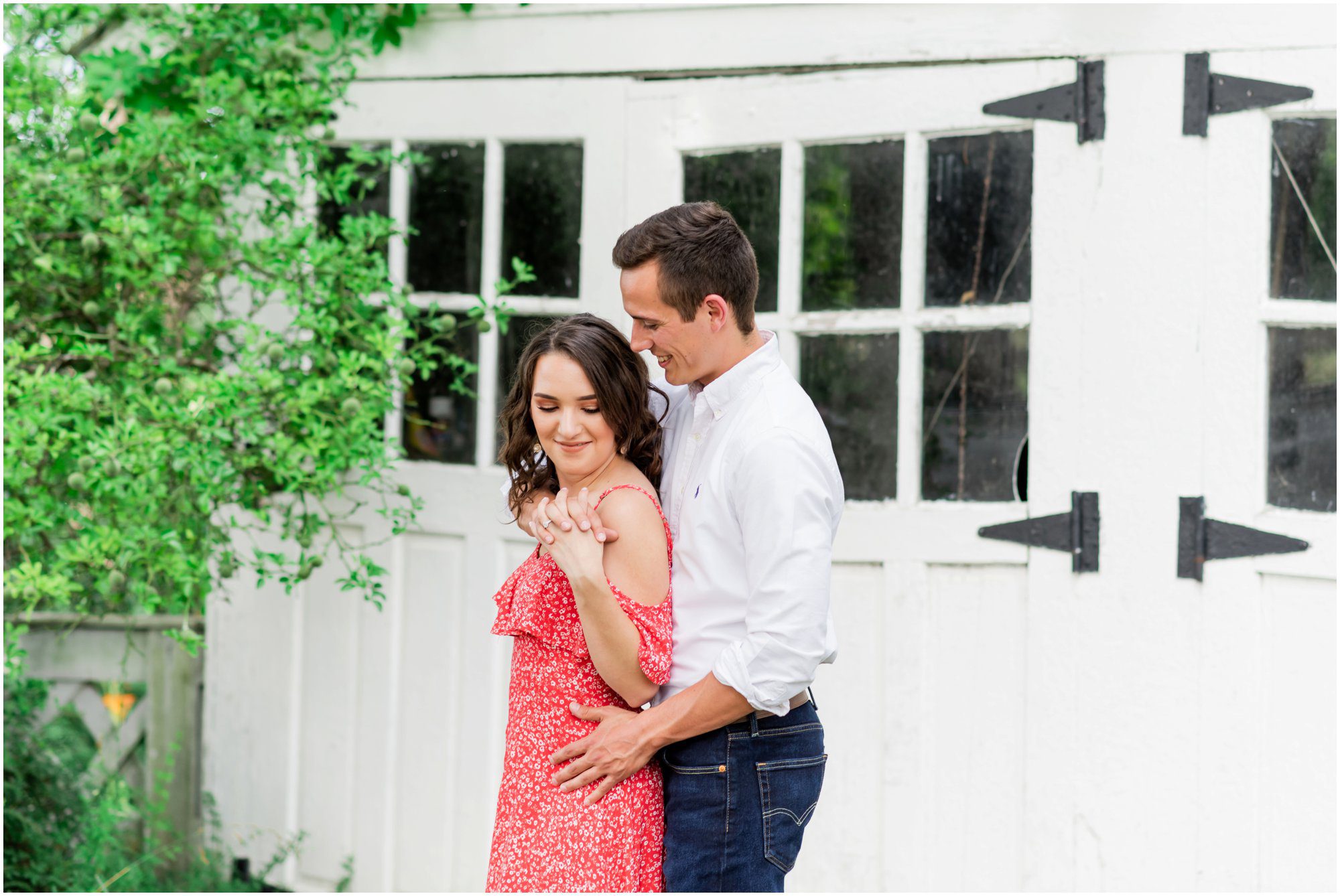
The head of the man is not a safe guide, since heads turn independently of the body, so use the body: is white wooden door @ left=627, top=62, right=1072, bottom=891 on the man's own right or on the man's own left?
on the man's own right

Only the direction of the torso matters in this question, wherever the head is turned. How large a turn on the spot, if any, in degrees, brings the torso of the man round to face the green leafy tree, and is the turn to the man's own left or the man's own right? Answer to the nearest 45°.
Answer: approximately 45° to the man's own right

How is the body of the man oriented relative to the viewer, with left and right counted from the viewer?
facing to the left of the viewer

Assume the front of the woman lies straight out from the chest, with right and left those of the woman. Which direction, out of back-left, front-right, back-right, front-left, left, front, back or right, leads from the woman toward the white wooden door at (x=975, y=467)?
back

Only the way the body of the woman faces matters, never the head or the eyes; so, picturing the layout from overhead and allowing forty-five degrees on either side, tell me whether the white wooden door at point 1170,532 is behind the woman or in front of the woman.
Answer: behind

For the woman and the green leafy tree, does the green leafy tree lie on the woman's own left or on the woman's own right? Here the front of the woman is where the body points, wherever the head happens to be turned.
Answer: on the woman's own right
